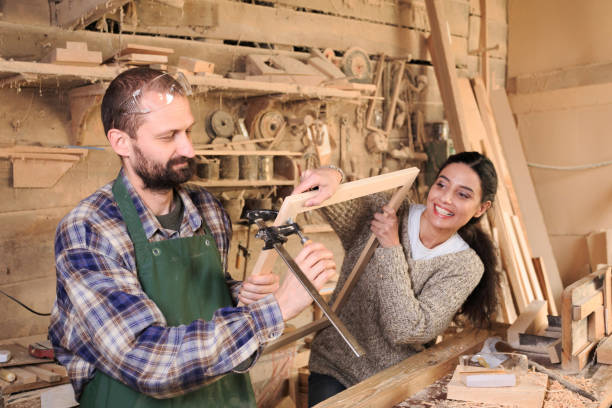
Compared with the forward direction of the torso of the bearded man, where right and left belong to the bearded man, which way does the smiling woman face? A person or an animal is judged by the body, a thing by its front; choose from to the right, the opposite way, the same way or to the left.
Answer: to the right

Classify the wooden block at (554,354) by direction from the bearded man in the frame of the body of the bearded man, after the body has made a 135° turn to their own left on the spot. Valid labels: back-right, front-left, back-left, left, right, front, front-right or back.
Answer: right

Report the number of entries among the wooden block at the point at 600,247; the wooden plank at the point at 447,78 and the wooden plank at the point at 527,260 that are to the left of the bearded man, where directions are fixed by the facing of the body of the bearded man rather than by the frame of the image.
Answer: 3

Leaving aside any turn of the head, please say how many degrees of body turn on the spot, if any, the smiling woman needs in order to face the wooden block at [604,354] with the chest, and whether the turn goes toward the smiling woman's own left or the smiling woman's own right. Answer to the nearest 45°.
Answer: approximately 135° to the smiling woman's own left

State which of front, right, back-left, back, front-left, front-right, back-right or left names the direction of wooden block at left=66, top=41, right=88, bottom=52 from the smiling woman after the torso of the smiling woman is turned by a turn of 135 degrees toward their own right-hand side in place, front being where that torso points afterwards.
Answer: left

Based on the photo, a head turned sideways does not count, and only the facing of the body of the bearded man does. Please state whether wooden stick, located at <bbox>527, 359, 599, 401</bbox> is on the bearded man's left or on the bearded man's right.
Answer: on the bearded man's left

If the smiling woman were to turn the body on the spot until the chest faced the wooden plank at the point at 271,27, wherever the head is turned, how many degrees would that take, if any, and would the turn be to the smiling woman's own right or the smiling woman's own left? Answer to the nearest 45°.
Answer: approximately 90° to the smiling woman's own right

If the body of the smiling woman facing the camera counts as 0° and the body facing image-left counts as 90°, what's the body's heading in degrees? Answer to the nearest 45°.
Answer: approximately 45°

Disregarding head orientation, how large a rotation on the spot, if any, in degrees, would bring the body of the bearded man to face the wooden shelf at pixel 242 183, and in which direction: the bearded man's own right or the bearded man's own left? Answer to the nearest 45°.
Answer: approximately 135° to the bearded man's own left

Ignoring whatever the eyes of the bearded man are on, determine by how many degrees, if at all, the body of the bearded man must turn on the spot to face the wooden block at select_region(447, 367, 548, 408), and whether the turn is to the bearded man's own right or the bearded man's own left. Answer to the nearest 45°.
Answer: approximately 45° to the bearded man's own left

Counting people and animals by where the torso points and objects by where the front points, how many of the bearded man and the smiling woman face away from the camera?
0

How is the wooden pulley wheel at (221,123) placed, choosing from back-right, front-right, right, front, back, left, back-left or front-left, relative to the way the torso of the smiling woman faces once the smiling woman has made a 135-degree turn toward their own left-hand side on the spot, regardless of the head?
back-left

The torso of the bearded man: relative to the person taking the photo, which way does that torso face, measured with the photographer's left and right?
facing the viewer and to the right of the viewer

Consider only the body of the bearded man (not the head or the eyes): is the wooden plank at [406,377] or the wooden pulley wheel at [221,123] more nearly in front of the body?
the wooden plank

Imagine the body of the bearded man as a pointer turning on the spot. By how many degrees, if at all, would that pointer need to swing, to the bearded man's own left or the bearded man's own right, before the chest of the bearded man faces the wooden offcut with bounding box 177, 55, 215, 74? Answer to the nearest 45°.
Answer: approximately 135° to the bearded man's own left

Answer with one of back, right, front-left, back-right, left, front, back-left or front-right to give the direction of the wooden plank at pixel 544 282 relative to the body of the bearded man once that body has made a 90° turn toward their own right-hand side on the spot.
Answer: back

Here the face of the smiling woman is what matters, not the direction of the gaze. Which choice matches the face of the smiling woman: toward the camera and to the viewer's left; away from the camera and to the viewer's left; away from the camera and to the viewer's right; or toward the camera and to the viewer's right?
toward the camera and to the viewer's left
